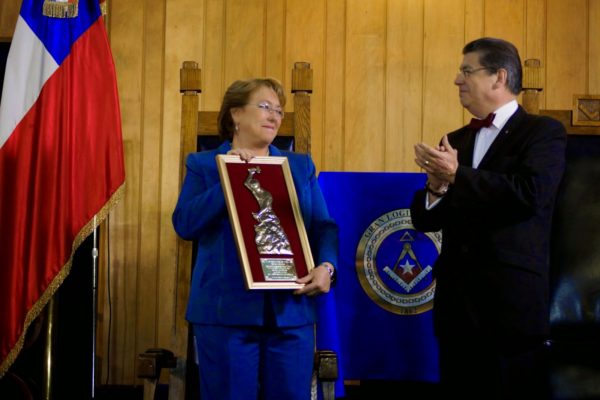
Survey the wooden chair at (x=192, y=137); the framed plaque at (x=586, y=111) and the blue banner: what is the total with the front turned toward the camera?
3

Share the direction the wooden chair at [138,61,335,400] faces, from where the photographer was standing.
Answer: facing the viewer

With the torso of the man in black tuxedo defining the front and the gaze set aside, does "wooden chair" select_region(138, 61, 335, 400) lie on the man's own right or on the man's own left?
on the man's own right

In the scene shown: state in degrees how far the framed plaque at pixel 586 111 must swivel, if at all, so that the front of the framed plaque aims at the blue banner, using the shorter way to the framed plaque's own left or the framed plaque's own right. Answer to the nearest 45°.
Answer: approximately 90° to the framed plaque's own right

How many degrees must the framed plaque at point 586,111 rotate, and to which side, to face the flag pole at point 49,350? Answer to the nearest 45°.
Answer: approximately 90° to its right

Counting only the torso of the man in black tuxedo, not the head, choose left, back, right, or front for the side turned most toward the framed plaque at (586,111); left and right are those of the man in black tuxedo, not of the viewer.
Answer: back

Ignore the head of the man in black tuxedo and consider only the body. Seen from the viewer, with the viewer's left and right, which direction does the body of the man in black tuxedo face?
facing the viewer and to the left of the viewer

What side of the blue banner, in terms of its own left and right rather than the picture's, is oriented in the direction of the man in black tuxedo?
front

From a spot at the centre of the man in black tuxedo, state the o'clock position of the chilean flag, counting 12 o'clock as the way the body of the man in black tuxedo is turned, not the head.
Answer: The chilean flag is roughly at 2 o'clock from the man in black tuxedo.

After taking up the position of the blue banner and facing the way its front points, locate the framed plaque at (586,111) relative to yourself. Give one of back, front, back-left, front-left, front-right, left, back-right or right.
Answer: left

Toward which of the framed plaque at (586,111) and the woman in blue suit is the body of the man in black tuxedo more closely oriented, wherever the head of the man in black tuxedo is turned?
the woman in blue suit

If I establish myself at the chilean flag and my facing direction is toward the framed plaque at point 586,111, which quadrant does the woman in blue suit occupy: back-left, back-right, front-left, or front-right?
front-right

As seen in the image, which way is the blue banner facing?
toward the camera

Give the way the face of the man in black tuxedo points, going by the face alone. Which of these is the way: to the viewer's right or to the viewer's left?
to the viewer's left

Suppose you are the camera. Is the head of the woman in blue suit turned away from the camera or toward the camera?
toward the camera

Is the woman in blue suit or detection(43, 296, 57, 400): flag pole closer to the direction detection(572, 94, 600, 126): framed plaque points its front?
the woman in blue suit

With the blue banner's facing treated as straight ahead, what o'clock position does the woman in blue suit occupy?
The woman in blue suit is roughly at 1 o'clock from the blue banner.
